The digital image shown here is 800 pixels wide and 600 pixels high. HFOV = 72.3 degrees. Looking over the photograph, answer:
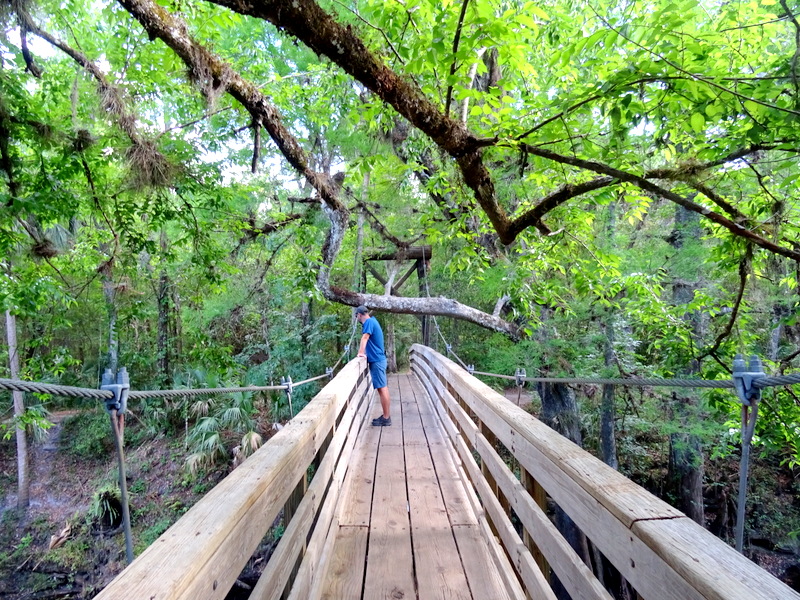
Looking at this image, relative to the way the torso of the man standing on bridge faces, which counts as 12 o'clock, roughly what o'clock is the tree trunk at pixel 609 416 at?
The tree trunk is roughly at 5 o'clock from the man standing on bridge.

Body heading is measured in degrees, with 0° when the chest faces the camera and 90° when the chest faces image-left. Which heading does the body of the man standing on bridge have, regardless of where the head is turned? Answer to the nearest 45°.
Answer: approximately 90°

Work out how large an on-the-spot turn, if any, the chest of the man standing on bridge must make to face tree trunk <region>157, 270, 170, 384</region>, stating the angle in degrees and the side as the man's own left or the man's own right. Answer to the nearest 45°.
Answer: approximately 45° to the man's own right

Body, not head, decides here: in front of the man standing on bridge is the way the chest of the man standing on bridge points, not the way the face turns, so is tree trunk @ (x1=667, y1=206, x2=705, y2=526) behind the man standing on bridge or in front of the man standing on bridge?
behind

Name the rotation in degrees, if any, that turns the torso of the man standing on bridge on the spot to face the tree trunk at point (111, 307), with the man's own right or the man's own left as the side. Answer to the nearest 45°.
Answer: approximately 45° to the man's own right
